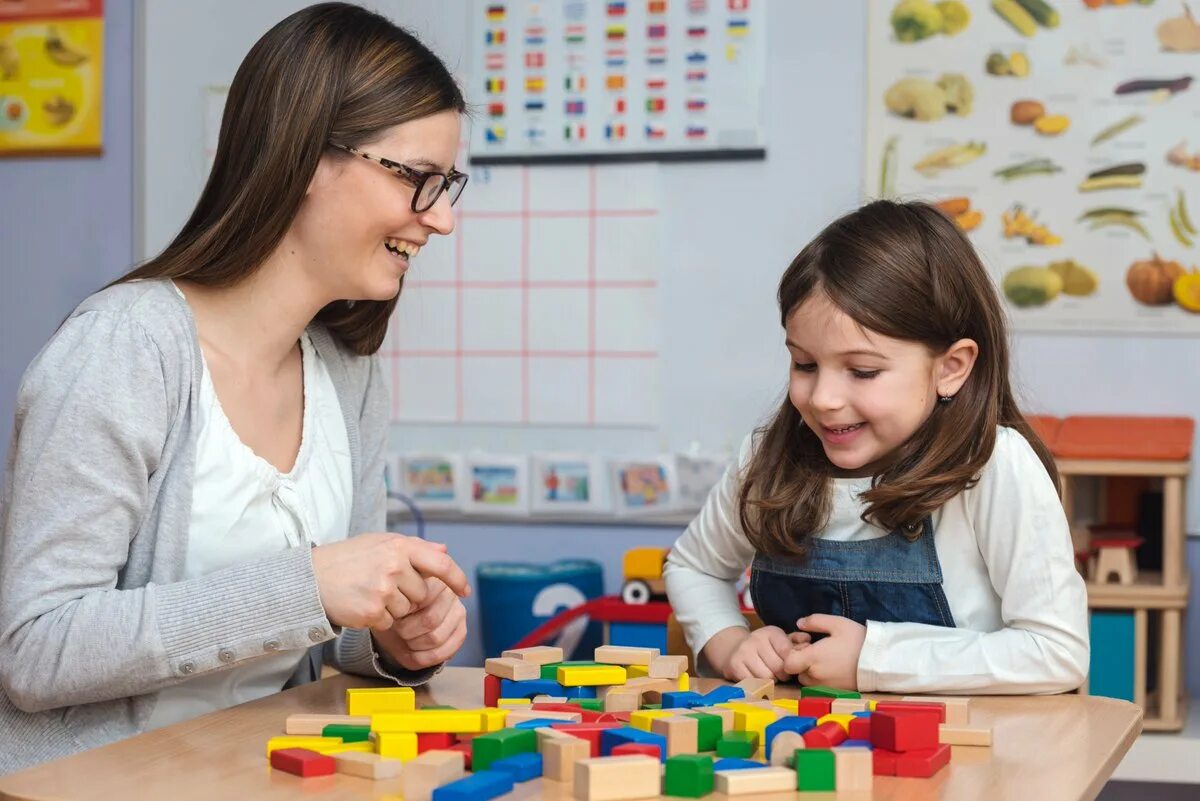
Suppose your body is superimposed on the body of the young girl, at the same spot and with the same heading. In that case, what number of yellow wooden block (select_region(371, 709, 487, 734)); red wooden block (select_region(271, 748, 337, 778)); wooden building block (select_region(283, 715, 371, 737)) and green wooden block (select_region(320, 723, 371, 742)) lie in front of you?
4

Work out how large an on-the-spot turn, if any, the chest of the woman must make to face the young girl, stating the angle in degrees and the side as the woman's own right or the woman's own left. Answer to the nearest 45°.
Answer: approximately 45° to the woman's own left

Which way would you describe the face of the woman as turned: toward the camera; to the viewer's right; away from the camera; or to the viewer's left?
to the viewer's right

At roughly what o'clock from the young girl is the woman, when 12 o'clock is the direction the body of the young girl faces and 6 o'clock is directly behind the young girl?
The woman is roughly at 1 o'clock from the young girl.

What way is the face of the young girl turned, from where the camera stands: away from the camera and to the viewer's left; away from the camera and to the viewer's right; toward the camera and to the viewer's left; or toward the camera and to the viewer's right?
toward the camera and to the viewer's left

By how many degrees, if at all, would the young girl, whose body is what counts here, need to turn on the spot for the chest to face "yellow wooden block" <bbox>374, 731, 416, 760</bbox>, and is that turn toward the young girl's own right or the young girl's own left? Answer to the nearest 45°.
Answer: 0° — they already face it

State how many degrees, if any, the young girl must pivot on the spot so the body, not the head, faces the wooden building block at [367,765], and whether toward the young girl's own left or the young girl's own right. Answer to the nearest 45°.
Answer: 0° — they already face it

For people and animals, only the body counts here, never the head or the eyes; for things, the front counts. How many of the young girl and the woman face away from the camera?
0

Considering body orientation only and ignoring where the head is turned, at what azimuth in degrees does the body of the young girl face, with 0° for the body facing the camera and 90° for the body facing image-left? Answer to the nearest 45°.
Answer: approximately 45°

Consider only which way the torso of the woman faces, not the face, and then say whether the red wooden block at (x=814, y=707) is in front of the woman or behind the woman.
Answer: in front

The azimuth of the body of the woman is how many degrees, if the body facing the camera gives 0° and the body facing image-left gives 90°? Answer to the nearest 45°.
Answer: approximately 315°

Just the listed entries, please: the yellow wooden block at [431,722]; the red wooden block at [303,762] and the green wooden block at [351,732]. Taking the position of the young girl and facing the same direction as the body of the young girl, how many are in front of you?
3
